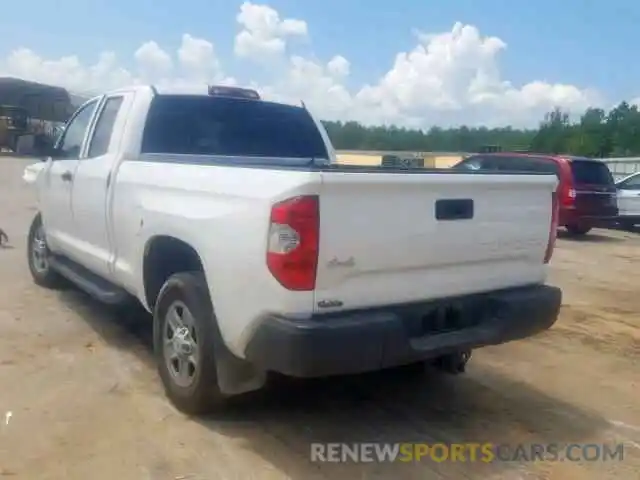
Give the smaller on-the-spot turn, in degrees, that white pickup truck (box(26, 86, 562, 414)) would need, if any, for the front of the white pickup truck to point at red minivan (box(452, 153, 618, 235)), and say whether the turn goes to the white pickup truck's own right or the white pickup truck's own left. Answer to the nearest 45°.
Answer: approximately 90° to the white pickup truck's own right

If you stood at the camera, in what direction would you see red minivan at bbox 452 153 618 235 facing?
facing away from the viewer and to the left of the viewer

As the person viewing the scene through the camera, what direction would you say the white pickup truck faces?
facing away from the viewer and to the left of the viewer

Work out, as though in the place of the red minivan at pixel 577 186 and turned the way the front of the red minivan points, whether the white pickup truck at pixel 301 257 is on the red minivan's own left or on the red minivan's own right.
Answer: on the red minivan's own left
